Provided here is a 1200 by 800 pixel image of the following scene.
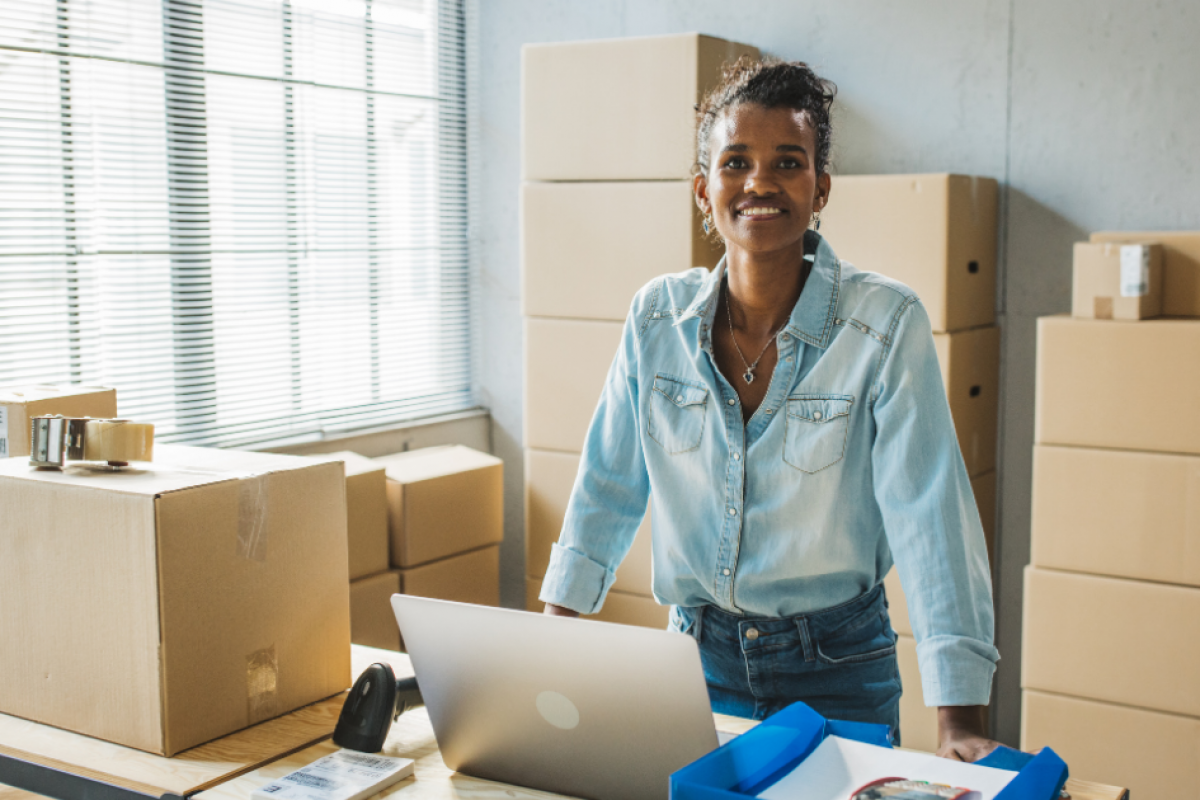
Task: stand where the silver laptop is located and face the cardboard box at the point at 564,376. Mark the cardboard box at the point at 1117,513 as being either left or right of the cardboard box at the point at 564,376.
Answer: right

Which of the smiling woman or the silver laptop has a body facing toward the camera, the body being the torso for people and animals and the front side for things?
the smiling woman

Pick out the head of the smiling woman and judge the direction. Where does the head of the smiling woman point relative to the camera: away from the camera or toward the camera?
toward the camera

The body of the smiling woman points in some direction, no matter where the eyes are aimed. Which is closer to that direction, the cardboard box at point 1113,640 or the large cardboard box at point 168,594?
the large cardboard box

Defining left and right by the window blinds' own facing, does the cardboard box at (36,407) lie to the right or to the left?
on its right

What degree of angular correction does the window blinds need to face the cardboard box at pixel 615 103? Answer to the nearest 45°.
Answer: approximately 45° to its left

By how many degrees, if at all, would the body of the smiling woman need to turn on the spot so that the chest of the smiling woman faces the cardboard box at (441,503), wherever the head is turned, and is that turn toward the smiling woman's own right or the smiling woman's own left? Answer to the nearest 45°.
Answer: approximately 135° to the smiling woman's own right

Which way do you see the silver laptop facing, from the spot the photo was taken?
facing away from the viewer and to the right of the viewer

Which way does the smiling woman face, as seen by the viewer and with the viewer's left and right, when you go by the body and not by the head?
facing the viewer
